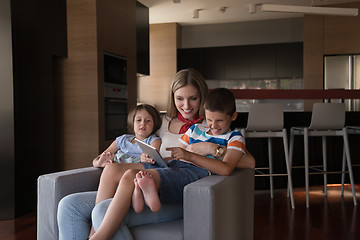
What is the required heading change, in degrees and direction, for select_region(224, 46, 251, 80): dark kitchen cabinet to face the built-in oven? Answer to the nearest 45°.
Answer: approximately 45° to its right

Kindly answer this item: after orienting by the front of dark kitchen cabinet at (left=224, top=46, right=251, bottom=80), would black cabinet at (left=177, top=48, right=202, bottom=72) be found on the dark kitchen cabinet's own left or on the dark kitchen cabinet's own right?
on the dark kitchen cabinet's own right

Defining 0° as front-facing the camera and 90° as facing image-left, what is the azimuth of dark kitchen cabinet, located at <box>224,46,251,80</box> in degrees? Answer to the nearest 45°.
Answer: approximately 0°

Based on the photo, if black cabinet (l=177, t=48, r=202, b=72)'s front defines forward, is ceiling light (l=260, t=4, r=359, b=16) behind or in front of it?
in front

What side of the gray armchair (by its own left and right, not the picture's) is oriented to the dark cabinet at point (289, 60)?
back

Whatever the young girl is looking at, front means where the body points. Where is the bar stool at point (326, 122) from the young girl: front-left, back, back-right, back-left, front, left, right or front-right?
back-left

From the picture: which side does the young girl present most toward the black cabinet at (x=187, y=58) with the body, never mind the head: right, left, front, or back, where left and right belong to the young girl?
back

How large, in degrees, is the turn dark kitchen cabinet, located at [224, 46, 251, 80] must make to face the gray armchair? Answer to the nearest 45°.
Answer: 0° — it already faces it

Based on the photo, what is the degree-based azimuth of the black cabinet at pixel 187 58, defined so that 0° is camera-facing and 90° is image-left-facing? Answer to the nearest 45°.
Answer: approximately 0°

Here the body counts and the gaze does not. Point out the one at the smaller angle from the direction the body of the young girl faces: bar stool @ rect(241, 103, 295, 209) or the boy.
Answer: the boy

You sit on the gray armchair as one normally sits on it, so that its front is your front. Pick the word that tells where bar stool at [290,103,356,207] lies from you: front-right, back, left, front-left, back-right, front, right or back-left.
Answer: back
